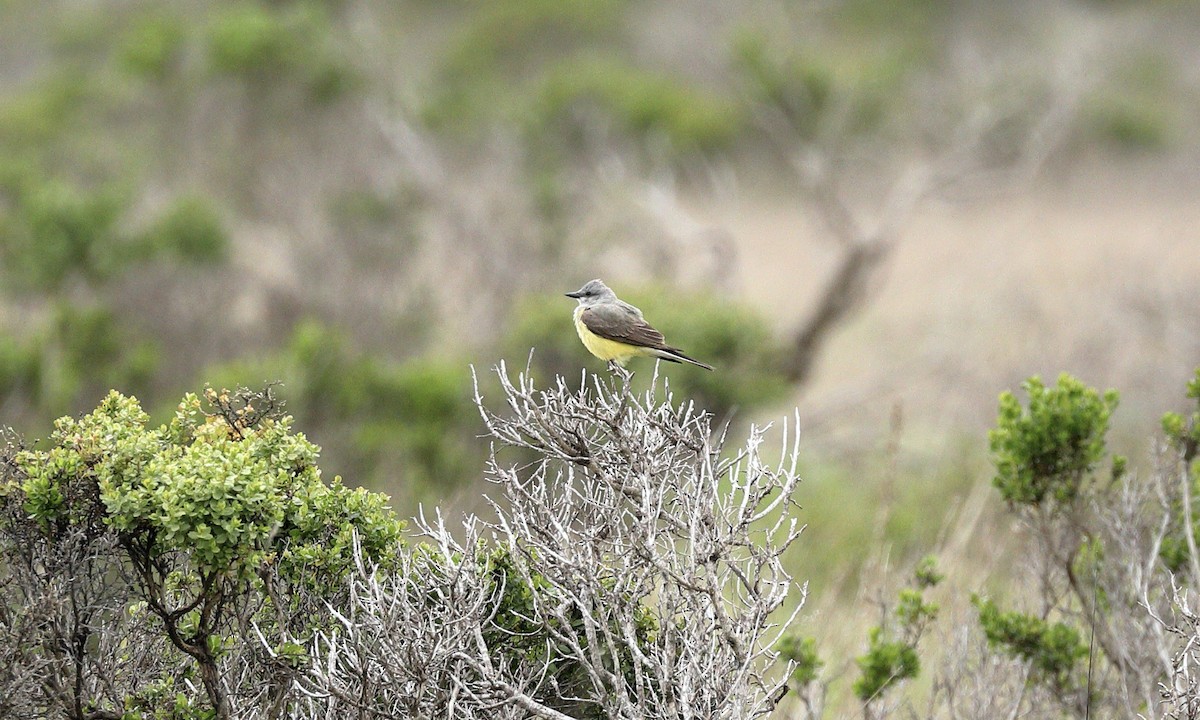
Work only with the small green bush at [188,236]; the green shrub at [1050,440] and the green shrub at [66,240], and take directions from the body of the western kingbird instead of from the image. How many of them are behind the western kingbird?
1

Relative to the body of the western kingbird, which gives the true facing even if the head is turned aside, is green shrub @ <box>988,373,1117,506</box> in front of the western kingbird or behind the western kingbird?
behind

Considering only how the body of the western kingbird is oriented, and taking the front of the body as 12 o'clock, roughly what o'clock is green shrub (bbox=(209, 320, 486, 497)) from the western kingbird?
The green shrub is roughly at 2 o'clock from the western kingbird.

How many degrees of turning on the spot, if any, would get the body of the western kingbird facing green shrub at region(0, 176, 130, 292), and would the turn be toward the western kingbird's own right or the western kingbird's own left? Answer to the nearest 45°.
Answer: approximately 45° to the western kingbird's own right

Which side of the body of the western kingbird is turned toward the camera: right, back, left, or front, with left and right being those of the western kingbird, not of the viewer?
left

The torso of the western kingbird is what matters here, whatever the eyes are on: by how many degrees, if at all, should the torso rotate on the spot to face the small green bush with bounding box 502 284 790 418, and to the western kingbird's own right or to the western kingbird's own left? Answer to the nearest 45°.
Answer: approximately 90° to the western kingbird's own right
